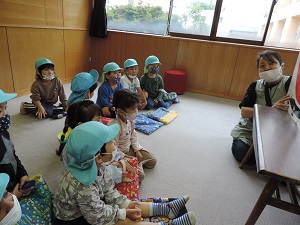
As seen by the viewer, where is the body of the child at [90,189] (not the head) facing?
to the viewer's right

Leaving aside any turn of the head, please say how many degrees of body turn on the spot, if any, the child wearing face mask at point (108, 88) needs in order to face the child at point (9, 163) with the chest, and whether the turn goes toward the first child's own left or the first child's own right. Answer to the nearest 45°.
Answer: approximately 45° to the first child's own right

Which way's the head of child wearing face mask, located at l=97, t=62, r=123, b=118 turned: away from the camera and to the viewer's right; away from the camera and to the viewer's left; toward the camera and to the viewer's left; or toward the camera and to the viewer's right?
toward the camera and to the viewer's right

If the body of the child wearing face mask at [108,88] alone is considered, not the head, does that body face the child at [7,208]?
no

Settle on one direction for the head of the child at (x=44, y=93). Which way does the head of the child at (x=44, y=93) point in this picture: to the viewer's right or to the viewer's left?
to the viewer's right

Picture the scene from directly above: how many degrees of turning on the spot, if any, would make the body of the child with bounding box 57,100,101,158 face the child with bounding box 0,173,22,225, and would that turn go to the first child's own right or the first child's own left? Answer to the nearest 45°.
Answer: approximately 90° to the first child's own right

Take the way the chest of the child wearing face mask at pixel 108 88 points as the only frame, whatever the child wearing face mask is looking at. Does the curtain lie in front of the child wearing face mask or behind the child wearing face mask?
behind

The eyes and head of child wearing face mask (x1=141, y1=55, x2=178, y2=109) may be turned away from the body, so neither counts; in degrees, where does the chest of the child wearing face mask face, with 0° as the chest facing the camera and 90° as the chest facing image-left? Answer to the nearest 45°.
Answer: approximately 315°

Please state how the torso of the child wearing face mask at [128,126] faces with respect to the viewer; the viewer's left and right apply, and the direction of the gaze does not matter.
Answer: facing the viewer and to the right of the viewer

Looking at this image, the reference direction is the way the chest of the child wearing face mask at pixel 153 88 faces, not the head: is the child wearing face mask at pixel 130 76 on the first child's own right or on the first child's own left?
on the first child's own right

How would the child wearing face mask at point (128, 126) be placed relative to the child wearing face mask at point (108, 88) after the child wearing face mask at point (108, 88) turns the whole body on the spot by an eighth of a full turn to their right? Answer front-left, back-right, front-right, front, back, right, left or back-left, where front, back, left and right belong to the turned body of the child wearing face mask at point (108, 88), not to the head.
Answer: front

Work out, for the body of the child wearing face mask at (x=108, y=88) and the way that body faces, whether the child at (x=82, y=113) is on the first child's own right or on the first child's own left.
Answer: on the first child's own right

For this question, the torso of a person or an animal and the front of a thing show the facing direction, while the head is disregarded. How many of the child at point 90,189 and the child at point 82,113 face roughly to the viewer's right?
2

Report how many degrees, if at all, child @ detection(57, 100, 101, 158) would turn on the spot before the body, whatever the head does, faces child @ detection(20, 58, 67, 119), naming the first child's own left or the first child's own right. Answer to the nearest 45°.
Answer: approximately 90° to the first child's own left

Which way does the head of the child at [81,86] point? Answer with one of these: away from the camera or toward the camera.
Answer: away from the camera

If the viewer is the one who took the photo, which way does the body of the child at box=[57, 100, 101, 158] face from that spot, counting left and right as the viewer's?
facing to the right of the viewer

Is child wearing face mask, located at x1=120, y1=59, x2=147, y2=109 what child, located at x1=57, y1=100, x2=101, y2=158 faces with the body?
no
